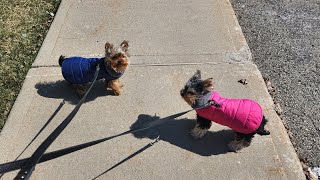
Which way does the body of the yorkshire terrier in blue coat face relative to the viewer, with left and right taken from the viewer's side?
facing to the right of the viewer

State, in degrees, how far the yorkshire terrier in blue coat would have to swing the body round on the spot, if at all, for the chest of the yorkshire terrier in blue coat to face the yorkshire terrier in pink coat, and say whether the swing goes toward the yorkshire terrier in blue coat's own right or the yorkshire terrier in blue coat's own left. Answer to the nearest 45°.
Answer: approximately 45° to the yorkshire terrier in blue coat's own right
